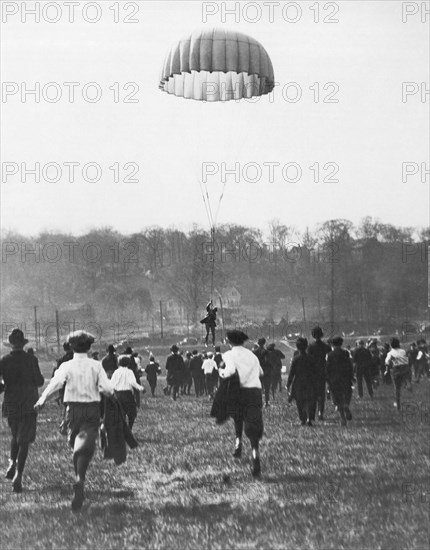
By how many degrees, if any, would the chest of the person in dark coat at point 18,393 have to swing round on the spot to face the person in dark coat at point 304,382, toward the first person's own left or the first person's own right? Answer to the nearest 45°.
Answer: approximately 45° to the first person's own right

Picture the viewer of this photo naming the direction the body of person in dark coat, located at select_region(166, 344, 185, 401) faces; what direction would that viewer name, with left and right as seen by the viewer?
facing away from the viewer

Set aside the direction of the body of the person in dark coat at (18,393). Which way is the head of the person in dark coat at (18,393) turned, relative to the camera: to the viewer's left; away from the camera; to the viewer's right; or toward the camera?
away from the camera

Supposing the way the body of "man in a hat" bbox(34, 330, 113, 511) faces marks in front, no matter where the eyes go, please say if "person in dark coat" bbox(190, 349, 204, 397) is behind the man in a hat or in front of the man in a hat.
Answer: in front

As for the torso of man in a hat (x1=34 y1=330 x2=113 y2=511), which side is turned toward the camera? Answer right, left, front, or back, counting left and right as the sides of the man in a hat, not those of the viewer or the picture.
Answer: back

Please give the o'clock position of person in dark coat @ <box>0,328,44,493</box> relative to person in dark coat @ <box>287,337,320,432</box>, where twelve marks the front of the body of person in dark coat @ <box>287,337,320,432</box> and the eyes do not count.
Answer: person in dark coat @ <box>0,328,44,493</box> is roughly at 7 o'clock from person in dark coat @ <box>287,337,320,432</box>.

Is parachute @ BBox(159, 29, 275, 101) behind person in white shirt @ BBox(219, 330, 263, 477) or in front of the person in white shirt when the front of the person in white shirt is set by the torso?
in front

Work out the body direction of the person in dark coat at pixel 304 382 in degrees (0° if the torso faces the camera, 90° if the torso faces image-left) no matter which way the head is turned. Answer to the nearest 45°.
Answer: approximately 180°

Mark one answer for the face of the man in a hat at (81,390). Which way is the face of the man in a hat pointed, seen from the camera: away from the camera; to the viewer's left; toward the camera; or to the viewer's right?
away from the camera

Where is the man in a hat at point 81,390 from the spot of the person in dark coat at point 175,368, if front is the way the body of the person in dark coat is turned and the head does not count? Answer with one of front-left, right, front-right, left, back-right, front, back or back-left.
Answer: back

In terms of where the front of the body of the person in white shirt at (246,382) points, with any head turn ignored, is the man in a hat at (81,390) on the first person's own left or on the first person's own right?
on the first person's own left

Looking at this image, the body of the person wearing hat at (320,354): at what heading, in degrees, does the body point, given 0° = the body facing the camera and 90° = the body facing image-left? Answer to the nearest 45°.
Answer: approximately 180°

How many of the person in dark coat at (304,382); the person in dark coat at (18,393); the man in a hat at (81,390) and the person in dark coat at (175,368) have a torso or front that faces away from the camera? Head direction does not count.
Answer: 4

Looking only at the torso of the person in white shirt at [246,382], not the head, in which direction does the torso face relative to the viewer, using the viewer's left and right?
facing away from the viewer and to the left of the viewer

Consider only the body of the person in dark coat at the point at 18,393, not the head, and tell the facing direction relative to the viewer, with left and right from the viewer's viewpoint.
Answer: facing away from the viewer

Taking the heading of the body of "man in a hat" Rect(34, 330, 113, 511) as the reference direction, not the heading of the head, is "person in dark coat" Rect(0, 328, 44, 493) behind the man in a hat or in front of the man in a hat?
in front
